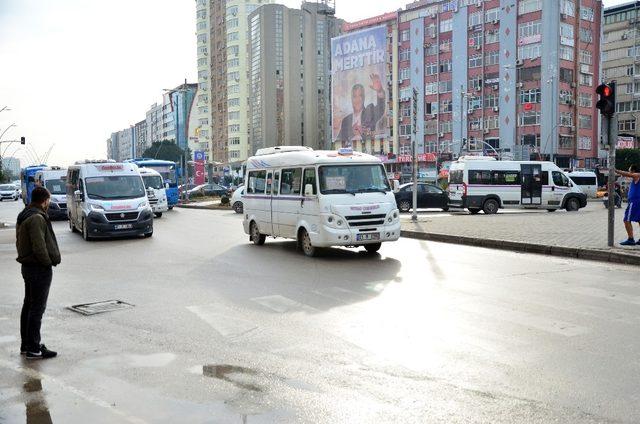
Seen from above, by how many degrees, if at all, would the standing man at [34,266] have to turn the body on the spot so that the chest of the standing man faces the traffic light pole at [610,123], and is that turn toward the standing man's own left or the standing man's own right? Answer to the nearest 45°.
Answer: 0° — they already face it

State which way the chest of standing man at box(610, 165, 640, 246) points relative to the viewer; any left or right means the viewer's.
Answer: facing to the left of the viewer

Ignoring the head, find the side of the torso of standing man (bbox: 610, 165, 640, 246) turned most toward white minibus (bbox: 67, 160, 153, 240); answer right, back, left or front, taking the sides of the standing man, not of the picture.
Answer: front

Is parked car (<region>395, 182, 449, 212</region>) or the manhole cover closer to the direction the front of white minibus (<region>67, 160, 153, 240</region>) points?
the manhole cover

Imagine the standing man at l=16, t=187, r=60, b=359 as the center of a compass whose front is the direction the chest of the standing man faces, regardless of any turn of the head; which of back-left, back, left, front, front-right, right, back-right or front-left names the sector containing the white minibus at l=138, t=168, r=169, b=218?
left

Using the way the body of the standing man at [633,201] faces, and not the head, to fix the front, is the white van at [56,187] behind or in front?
in front

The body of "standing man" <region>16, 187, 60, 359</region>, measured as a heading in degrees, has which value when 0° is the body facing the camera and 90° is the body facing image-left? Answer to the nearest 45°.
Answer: approximately 270°

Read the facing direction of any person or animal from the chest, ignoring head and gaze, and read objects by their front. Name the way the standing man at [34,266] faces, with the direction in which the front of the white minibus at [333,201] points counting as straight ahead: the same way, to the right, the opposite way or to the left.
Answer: to the left

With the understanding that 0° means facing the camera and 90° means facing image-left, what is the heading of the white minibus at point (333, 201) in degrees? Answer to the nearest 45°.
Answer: approximately 315°

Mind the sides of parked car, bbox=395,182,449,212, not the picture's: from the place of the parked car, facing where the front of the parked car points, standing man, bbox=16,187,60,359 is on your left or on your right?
on your right

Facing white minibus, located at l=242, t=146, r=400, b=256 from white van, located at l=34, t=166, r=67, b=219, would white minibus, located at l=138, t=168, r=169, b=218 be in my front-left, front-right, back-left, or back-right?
front-left
